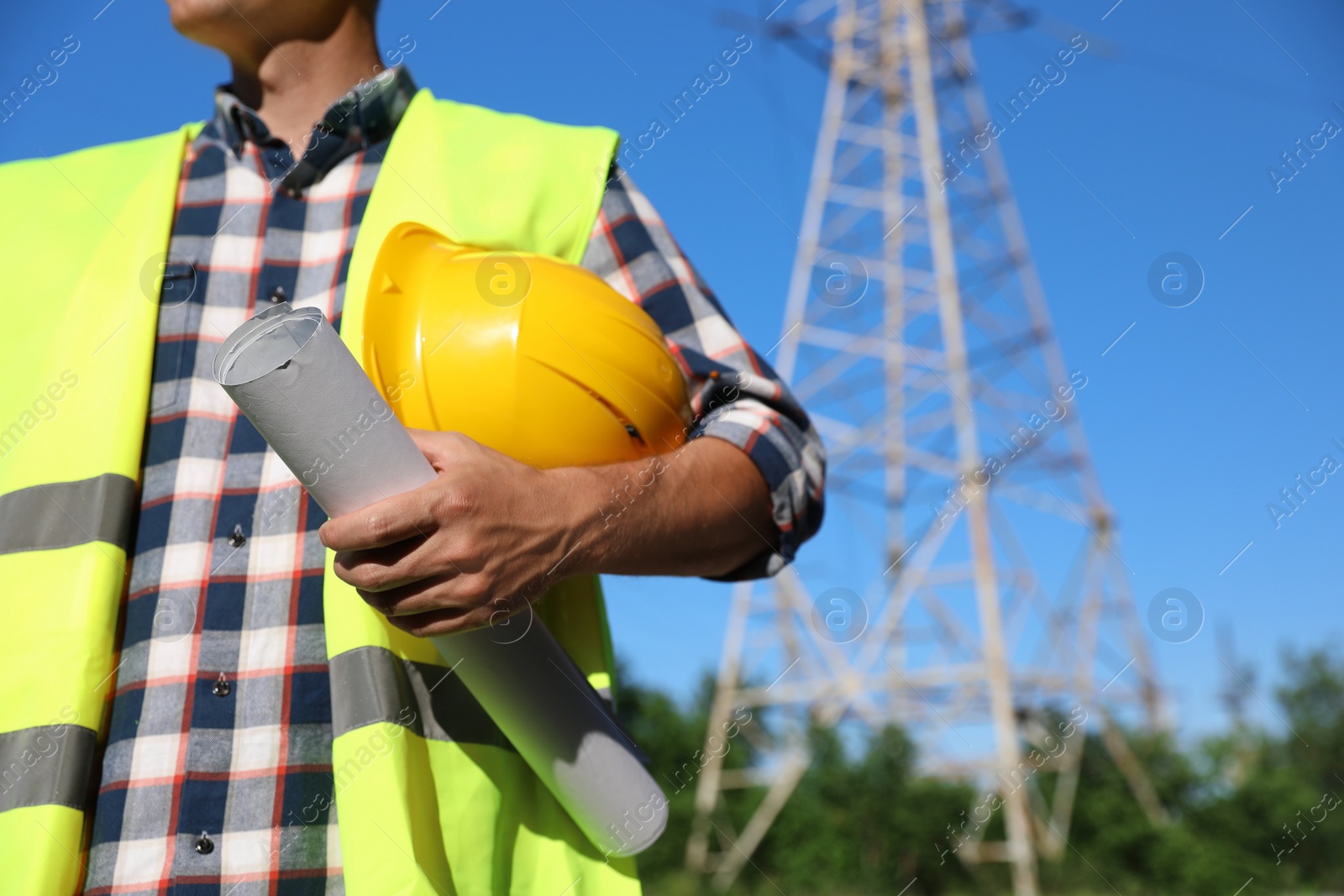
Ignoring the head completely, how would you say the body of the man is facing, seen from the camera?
toward the camera
